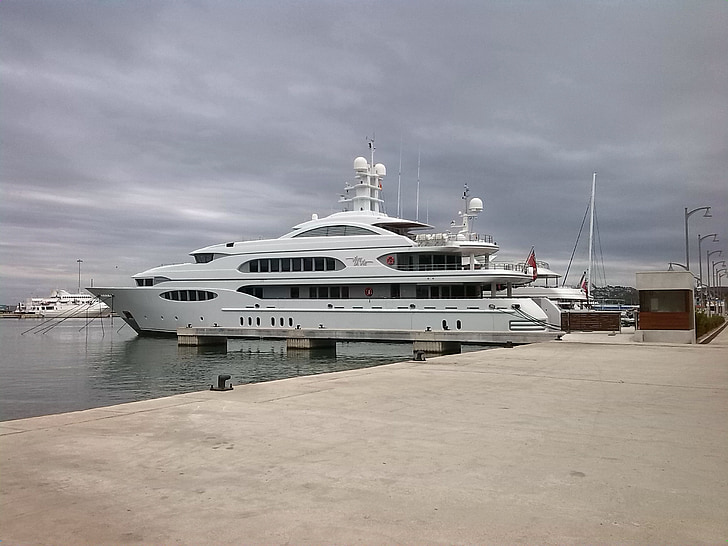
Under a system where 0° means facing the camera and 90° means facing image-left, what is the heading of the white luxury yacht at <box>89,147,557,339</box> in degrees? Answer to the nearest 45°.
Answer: approximately 90°

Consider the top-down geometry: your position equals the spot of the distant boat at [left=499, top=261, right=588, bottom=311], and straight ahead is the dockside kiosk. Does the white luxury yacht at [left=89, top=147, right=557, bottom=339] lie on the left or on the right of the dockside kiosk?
right

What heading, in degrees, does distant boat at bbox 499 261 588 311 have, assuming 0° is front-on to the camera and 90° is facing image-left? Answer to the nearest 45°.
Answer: approximately 90°

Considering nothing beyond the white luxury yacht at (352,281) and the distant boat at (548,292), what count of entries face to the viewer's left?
2

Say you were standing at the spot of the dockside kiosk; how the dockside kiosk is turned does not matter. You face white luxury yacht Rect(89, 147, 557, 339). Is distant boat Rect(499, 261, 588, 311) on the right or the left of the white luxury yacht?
right

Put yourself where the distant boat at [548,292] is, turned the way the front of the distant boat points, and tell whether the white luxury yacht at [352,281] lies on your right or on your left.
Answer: on your left

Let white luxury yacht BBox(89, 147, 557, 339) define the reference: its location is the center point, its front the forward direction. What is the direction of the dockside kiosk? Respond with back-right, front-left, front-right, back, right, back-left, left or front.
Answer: back-left

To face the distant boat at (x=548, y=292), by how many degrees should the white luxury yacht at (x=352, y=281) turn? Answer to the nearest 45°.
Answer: approximately 135° to its right

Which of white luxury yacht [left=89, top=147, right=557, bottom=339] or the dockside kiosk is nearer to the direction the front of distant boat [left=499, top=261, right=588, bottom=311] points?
the white luxury yacht

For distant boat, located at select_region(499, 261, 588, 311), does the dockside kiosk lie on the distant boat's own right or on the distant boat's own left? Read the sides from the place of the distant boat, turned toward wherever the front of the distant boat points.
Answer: on the distant boat's own left
